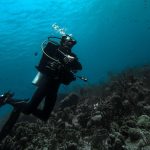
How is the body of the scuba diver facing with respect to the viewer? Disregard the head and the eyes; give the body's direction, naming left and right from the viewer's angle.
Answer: facing to the right of the viewer

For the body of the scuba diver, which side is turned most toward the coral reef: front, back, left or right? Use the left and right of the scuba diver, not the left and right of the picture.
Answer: front
